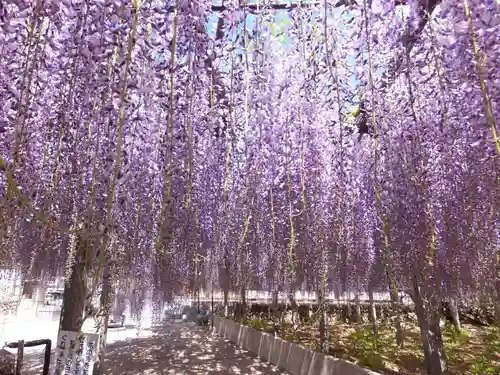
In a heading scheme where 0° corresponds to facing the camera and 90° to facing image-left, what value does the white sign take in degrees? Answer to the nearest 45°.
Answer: approximately 0°

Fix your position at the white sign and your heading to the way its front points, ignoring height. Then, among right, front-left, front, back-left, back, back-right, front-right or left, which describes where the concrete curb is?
back-left
